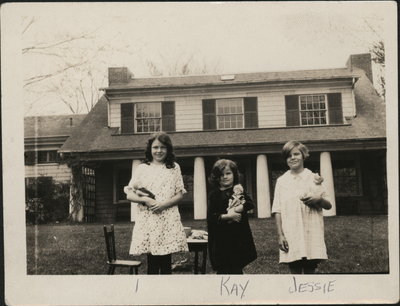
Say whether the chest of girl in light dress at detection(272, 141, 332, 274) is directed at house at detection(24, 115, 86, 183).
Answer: no

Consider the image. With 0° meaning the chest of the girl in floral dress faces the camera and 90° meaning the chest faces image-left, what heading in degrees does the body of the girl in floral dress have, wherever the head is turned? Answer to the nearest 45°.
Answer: approximately 0°

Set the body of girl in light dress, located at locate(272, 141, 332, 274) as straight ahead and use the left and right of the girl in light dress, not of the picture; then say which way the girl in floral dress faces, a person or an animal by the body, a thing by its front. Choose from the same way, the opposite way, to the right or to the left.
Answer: the same way

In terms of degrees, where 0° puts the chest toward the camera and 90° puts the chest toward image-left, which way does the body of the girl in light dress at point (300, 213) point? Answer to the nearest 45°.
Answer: approximately 0°

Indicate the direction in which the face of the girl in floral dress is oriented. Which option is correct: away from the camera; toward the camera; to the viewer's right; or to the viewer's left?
toward the camera
